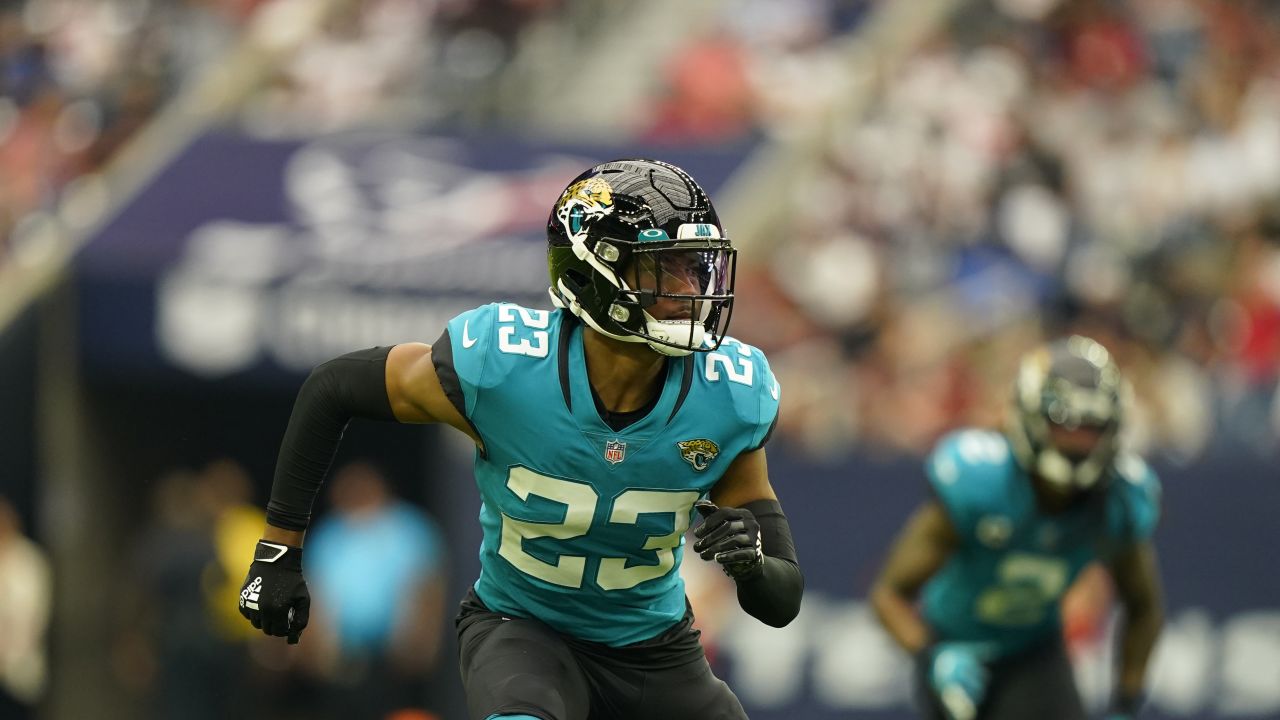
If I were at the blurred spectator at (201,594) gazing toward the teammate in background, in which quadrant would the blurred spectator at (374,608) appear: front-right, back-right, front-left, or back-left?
front-left

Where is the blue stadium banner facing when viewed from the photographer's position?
facing the viewer

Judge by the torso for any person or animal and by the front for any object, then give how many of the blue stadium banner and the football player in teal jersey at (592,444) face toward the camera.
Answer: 2

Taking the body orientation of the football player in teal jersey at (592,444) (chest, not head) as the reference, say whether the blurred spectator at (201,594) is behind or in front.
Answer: behind

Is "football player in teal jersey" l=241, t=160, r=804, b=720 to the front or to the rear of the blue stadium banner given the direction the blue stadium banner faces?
to the front

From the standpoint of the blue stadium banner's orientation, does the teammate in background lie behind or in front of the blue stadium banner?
in front

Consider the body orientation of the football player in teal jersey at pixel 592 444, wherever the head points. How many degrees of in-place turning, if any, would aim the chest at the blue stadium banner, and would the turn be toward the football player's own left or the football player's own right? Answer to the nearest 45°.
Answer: approximately 180°

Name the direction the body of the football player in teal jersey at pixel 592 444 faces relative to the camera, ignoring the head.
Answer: toward the camera
